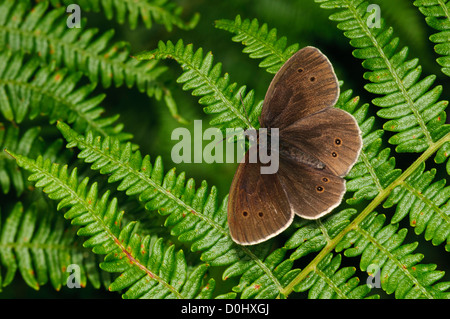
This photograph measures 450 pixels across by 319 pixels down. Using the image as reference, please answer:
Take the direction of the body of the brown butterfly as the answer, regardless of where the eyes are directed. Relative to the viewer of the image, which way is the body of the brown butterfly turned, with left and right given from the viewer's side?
facing to the left of the viewer

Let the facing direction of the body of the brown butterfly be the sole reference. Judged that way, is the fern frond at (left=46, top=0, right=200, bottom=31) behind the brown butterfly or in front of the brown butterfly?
in front

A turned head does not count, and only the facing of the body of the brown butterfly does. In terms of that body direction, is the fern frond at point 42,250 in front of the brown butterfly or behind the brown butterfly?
in front
